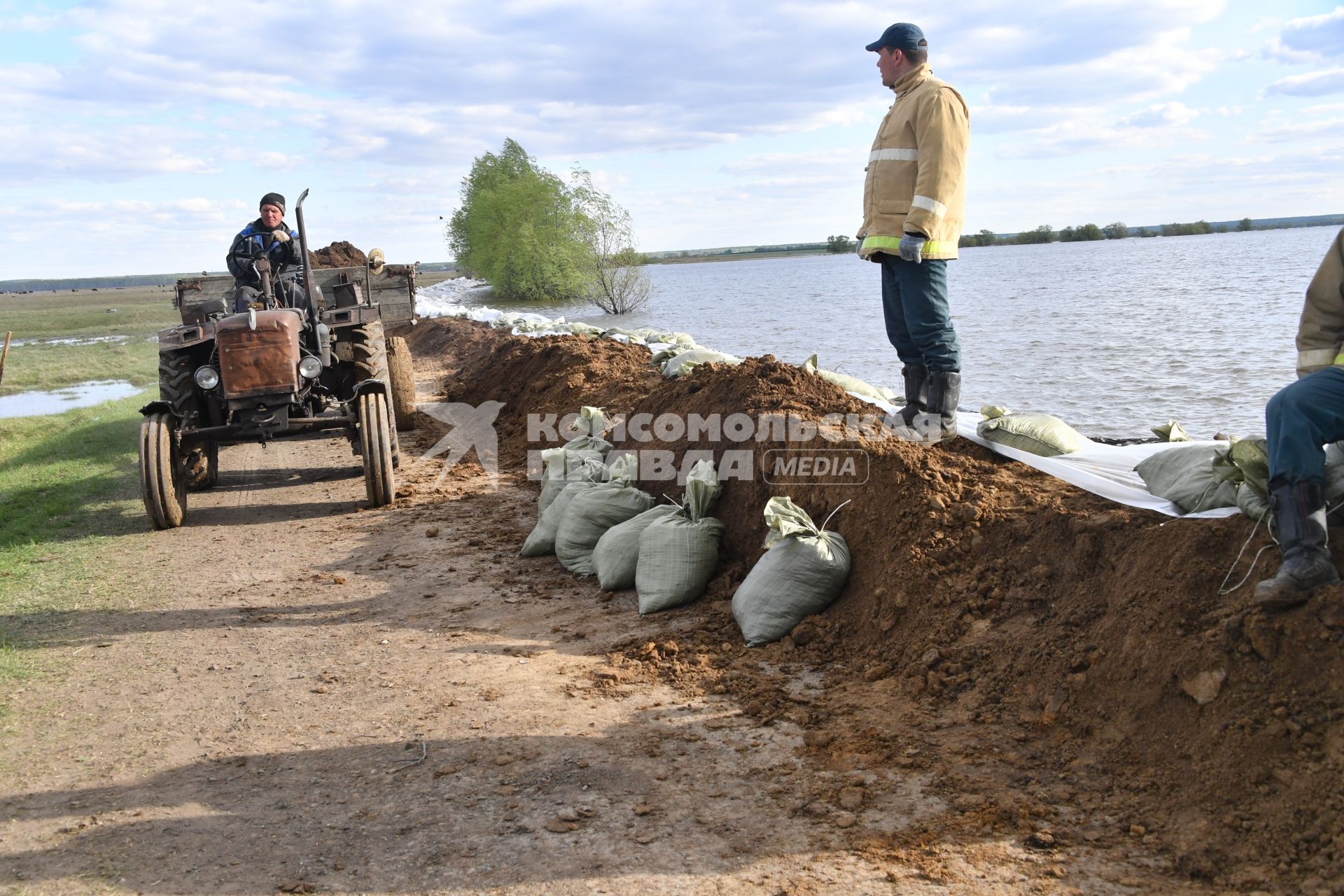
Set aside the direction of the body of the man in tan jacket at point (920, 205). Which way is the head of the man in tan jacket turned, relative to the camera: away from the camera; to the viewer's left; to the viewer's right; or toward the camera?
to the viewer's left

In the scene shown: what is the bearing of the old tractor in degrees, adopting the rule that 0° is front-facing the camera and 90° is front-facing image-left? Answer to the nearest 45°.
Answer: approximately 0°

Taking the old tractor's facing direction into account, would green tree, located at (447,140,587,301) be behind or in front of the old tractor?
behind

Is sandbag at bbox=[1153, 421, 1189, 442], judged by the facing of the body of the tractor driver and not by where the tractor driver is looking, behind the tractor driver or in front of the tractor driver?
in front

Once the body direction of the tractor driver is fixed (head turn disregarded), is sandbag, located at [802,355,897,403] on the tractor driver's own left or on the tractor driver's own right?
on the tractor driver's own left

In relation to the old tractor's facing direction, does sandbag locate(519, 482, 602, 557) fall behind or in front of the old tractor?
in front

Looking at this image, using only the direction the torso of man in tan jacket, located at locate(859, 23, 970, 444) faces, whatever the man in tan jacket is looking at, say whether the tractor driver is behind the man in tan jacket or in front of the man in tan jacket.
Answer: in front

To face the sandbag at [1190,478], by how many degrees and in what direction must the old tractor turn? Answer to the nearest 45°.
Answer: approximately 45° to its left

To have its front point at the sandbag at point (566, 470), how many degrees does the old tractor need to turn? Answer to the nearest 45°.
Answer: approximately 45° to its left

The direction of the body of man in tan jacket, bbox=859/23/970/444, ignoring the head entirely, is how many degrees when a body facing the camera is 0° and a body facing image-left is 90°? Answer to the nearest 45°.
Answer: approximately 90°
